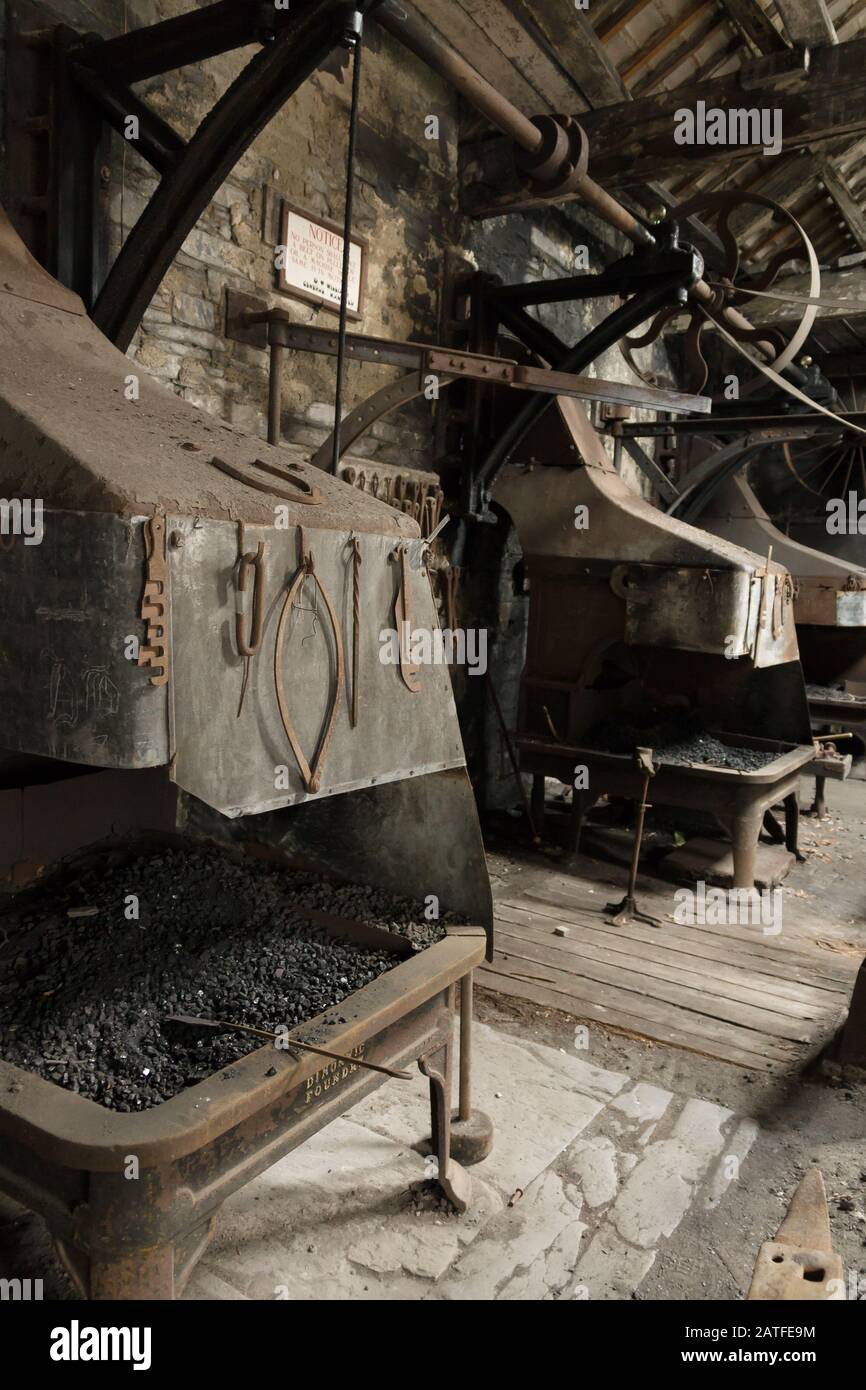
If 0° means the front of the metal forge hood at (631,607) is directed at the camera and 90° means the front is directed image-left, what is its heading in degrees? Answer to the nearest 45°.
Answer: approximately 315°

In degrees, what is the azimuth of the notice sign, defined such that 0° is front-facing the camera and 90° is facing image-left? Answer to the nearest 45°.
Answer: approximately 315°

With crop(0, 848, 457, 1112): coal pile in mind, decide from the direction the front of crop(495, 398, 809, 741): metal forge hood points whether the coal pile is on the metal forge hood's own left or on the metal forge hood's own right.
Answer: on the metal forge hood's own right

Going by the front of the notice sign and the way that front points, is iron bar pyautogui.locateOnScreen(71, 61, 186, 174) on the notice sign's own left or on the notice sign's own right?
on the notice sign's own right

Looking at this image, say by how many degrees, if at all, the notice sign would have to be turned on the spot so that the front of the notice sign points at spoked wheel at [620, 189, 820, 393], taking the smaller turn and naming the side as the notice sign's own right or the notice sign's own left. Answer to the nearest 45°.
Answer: approximately 45° to the notice sign's own left

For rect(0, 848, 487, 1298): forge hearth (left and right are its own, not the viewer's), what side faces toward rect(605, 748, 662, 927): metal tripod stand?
left
